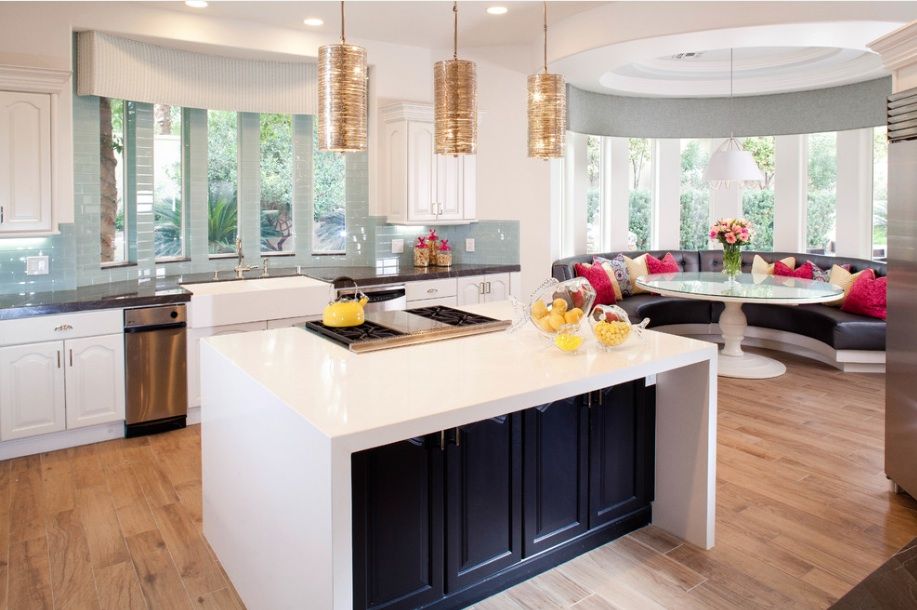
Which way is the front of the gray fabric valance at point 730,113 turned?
toward the camera

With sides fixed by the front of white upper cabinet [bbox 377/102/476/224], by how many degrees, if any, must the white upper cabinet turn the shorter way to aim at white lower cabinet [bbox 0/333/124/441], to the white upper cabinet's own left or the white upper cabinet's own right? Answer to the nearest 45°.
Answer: approximately 90° to the white upper cabinet's own right

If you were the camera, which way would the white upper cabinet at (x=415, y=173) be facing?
facing the viewer and to the right of the viewer

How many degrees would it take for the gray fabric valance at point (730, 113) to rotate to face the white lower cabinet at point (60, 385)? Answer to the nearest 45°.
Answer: approximately 45° to its right

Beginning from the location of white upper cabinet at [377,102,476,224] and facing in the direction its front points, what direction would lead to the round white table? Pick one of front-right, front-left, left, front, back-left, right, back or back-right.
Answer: front-left

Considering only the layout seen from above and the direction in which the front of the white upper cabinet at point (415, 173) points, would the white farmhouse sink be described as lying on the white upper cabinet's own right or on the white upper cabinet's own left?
on the white upper cabinet's own right

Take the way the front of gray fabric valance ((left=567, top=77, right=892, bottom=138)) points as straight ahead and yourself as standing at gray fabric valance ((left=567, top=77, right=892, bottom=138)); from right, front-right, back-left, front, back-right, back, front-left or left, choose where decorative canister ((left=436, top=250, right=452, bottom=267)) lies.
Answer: front-right

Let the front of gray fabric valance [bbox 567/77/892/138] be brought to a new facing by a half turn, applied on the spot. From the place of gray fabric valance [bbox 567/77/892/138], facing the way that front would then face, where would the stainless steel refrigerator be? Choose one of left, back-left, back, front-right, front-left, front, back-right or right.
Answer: back

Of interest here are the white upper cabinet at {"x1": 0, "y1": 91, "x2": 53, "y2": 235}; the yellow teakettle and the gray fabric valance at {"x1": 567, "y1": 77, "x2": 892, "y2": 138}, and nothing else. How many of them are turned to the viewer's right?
1
